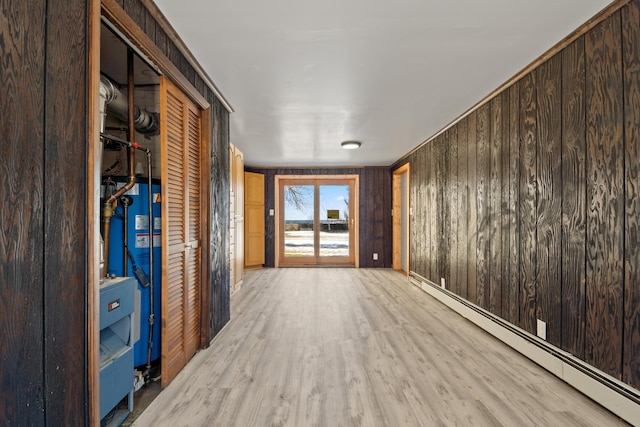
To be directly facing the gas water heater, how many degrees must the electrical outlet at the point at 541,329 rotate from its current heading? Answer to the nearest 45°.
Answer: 0° — it already faces it

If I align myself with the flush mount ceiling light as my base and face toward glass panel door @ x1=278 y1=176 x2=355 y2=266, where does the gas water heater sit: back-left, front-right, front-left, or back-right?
back-left

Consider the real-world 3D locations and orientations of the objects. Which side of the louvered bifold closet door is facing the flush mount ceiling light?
left

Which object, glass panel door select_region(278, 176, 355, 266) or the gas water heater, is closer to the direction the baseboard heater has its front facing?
the gas water heater

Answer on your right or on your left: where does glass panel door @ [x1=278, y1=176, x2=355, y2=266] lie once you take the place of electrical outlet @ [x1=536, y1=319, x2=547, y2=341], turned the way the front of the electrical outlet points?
on your right

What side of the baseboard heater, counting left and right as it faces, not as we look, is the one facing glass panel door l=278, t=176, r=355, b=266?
right

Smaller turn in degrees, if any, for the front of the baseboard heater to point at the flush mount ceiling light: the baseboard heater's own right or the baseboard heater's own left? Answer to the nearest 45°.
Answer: approximately 90° to the baseboard heater's own right
